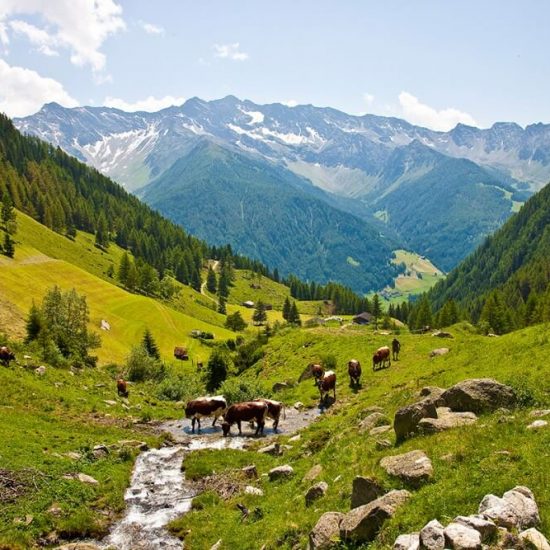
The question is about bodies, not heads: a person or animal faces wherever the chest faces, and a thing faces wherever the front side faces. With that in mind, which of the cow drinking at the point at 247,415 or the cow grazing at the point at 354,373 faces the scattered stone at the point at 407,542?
the cow grazing at the point at 354,373

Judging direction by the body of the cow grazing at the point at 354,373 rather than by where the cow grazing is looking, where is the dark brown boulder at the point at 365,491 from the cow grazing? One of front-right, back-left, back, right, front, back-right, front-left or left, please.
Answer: front

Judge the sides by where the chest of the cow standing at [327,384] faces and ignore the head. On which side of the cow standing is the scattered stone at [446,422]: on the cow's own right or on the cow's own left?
on the cow's own left

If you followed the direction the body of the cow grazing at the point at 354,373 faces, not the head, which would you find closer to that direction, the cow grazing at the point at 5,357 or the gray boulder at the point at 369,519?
the gray boulder

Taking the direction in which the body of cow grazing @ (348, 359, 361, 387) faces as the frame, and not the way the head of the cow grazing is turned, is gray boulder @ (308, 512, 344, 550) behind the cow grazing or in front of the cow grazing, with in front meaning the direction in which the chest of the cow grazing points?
in front

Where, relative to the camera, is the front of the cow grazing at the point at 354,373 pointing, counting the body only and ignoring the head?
toward the camera

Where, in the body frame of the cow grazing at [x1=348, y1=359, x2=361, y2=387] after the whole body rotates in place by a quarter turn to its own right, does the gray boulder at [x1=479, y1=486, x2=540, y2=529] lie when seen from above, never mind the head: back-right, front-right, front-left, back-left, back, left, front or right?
left

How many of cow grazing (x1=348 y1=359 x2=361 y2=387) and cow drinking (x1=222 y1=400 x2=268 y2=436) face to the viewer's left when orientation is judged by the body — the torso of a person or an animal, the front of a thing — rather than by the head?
1

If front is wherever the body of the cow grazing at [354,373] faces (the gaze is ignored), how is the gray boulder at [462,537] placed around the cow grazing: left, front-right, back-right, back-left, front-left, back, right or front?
front

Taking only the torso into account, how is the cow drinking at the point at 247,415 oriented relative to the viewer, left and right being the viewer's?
facing to the left of the viewer

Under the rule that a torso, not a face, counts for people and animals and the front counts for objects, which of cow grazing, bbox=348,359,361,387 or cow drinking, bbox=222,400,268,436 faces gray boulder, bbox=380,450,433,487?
cow grazing, bbox=348,359,361,387

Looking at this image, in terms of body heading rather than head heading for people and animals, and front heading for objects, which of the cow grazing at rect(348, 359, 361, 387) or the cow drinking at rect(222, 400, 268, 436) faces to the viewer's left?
the cow drinking at rect(222, 400, 268, 436)

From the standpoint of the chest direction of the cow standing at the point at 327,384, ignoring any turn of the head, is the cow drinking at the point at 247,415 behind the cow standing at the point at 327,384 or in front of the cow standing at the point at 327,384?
in front

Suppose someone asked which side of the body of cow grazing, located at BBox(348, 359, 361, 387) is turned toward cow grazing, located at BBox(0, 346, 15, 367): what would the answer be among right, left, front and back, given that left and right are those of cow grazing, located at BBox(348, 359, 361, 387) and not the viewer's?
right

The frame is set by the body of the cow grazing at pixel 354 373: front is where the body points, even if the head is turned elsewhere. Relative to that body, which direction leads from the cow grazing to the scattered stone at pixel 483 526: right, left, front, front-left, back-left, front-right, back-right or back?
front

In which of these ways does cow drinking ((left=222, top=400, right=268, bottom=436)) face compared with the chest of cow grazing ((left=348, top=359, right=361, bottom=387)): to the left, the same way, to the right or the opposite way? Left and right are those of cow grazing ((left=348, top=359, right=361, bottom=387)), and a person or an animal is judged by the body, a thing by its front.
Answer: to the right

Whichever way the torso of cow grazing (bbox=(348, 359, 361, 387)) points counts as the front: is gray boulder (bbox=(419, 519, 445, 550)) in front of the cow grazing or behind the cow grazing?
in front

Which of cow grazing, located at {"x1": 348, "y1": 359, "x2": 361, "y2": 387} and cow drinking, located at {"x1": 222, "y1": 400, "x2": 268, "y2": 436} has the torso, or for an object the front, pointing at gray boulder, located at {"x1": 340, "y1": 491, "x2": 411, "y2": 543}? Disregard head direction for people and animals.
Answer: cow grazing, located at {"x1": 348, "y1": 359, "x2": 361, "y2": 387}

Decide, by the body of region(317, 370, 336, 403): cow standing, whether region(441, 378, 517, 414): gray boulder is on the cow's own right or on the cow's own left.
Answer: on the cow's own left
